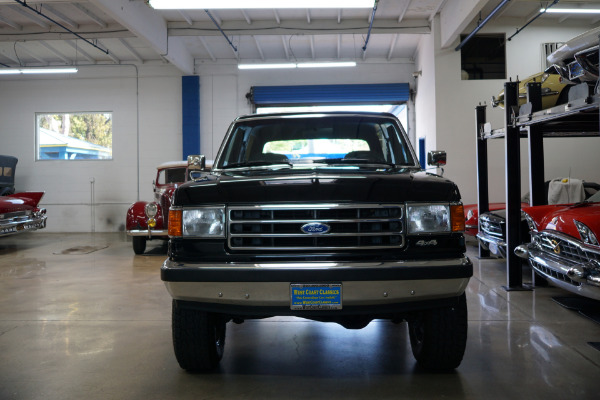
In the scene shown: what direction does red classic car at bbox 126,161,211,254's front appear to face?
toward the camera

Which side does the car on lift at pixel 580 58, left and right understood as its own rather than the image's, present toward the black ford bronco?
front

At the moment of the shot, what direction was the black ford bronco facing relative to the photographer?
facing the viewer

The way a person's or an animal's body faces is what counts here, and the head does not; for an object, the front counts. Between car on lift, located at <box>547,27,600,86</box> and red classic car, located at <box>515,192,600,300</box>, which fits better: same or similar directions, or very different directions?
same or similar directions

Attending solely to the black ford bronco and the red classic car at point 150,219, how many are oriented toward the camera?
2

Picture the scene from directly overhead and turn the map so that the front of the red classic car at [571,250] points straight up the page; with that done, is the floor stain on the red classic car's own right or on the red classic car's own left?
on the red classic car's own right

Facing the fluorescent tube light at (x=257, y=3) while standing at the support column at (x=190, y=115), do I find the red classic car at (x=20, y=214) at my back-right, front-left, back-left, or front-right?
front-right

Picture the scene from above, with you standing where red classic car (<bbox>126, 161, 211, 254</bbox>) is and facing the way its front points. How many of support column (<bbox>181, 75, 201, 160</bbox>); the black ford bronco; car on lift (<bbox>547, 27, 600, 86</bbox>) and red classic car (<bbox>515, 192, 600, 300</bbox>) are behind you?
1

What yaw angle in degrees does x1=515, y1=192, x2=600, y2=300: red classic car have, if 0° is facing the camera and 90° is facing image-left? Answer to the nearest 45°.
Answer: approximately 45°

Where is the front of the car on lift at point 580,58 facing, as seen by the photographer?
facing the viewer and to the left of the viewer

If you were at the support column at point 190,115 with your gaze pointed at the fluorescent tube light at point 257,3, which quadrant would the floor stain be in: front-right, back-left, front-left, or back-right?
front-right
